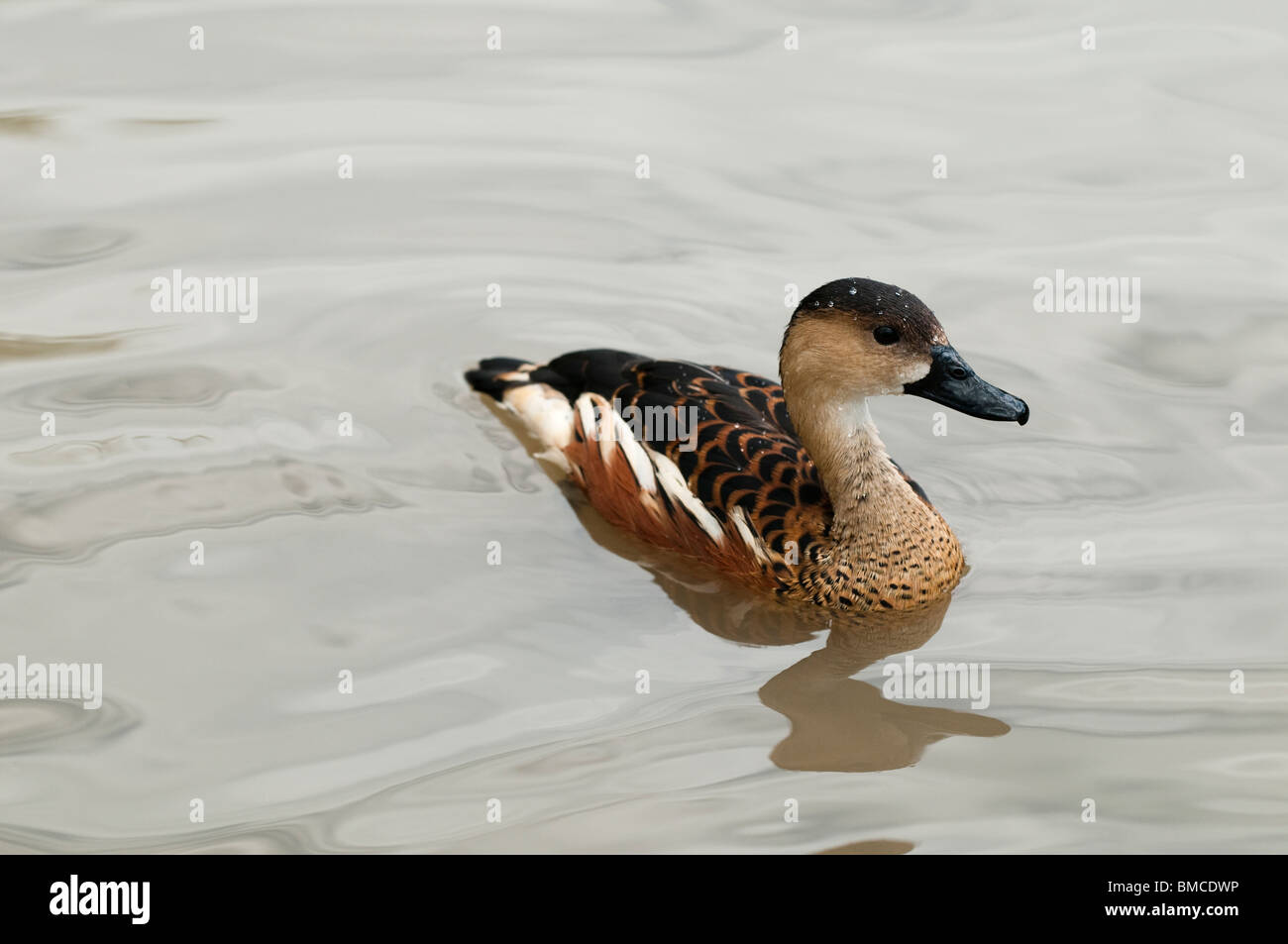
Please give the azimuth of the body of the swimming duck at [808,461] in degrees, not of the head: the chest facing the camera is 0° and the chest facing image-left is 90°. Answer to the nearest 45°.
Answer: approximately 315°
